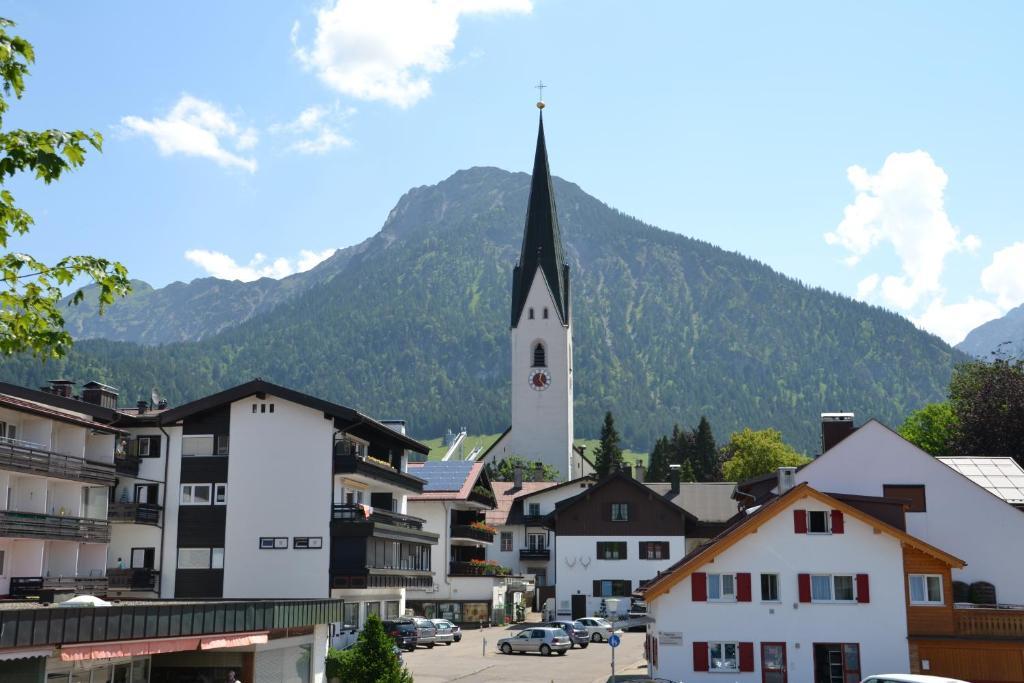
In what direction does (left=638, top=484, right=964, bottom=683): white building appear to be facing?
toward the camera
